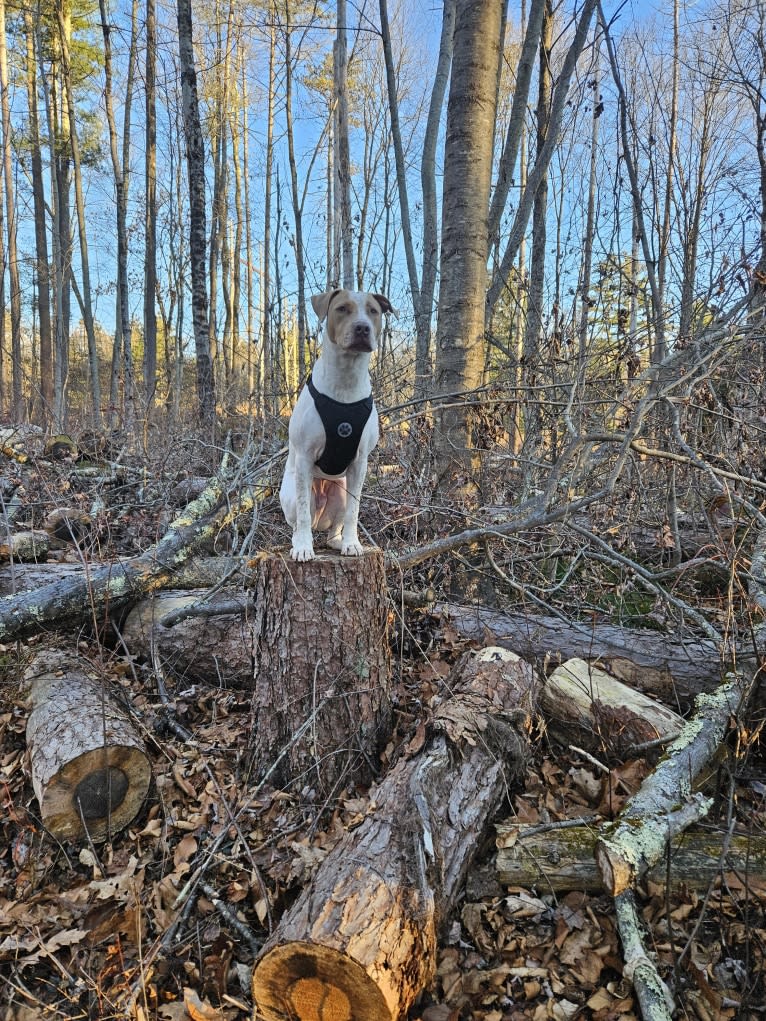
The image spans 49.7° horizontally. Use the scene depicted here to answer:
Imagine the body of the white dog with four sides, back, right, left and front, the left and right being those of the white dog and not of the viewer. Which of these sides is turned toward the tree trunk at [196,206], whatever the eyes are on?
back

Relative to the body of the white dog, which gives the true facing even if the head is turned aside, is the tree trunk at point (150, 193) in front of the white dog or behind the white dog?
behind

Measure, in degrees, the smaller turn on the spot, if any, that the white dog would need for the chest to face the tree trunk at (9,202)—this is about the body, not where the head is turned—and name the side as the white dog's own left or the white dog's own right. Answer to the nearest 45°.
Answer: approximately 135° to the white dog's own right

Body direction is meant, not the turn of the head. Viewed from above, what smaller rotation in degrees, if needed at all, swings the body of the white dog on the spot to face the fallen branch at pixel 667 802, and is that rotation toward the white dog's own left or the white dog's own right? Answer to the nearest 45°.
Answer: approximately 45° to the white dog's own left

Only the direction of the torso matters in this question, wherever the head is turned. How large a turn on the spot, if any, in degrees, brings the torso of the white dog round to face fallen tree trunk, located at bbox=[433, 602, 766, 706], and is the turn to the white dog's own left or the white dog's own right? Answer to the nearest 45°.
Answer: approximately 90° to the white dog's own left

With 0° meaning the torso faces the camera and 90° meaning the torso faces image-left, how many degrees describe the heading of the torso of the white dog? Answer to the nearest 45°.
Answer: approximately 0°

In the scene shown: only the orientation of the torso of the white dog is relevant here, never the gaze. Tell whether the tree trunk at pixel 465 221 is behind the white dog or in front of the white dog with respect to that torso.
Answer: behind

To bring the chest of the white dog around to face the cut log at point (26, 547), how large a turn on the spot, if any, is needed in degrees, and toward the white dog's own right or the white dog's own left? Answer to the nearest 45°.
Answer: approximately 135° to the white dog's own right

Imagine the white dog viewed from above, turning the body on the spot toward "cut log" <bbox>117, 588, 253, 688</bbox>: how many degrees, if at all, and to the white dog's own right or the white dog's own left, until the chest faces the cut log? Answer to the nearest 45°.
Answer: approximately 135° to the white dog's own right
